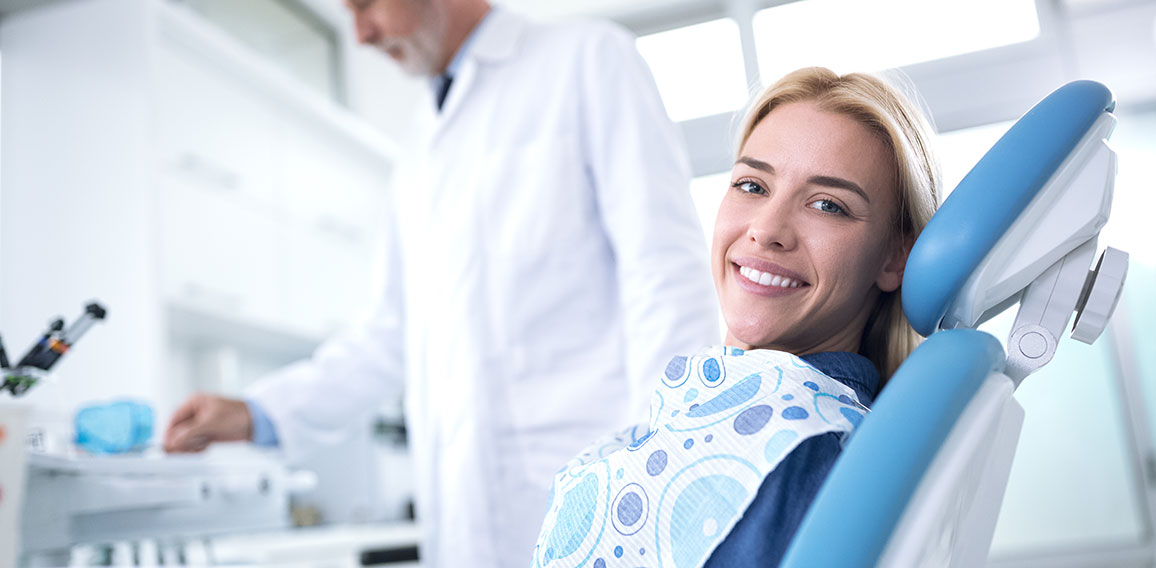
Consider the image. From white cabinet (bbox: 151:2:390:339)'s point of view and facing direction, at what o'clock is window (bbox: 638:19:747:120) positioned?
The window is roughly at 10 o'clock from the white cabinet.

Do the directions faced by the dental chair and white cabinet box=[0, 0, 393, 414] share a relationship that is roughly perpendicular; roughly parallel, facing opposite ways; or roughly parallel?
roughly parallel, facing opposite ways

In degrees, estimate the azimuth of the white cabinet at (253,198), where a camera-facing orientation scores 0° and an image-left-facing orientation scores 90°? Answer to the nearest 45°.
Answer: approximately 315°

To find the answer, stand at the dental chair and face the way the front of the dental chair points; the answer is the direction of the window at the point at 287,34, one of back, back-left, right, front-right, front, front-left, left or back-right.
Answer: front-right

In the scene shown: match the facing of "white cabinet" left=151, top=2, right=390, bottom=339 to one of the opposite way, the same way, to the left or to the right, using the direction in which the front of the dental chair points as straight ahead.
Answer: the opposite way

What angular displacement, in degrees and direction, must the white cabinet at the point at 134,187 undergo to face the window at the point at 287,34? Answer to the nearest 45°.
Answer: approximately 90° to its left

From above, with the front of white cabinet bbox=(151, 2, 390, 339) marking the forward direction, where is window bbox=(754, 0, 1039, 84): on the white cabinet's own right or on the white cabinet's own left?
on the white cabinet's own left

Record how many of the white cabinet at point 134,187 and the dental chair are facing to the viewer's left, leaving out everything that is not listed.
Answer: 1

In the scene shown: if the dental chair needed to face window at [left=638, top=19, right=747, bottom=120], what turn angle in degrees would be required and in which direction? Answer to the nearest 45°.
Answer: approximately 90° to its right

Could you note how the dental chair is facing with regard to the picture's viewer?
facing to the left of the viewer
